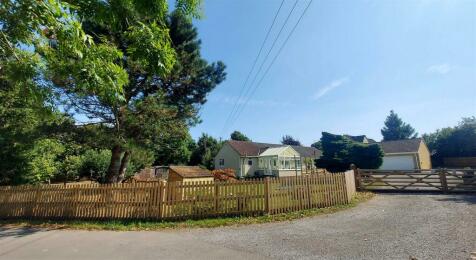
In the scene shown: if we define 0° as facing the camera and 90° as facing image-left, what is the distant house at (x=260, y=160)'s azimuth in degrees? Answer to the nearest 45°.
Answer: approximately 315°

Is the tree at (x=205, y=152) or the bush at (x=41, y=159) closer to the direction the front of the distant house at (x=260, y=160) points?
the bush

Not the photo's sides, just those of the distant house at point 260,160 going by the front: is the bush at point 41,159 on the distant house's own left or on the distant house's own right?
on the distant house's own right

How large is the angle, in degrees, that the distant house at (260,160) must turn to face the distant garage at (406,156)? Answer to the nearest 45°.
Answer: approximately 45° to its left

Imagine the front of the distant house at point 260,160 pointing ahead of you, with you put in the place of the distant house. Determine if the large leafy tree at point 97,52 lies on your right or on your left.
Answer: on your right

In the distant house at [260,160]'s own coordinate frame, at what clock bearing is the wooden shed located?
The wooden shed is roughly at 2 o'clock from the distant house.
